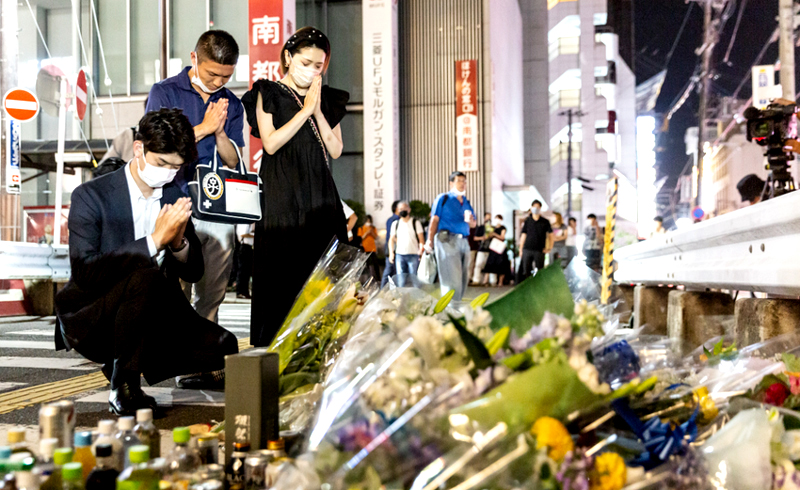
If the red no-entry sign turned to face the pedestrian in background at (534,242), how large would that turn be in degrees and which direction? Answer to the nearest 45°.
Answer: approximately 90° to its left

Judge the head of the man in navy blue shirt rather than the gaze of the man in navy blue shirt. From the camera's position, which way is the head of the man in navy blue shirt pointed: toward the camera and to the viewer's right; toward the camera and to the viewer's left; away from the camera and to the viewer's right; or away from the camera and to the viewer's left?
toward the camera and to the viewer's right

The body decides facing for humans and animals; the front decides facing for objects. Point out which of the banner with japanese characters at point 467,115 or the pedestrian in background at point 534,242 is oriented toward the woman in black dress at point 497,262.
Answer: the banner with japanese characters

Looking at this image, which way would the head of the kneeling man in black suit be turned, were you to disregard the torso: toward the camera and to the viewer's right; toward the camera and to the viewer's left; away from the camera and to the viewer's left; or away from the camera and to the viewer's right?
toward the camera and to the viewer's right

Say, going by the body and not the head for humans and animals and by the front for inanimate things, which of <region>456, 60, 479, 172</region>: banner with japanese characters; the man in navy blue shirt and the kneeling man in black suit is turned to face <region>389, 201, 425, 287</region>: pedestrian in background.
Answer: the banner with japanese characters

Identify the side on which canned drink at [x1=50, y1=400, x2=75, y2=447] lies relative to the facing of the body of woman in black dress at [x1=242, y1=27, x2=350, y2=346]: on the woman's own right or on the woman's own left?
on the woman's own right

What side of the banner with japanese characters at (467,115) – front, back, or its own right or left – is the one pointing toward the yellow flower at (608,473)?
front

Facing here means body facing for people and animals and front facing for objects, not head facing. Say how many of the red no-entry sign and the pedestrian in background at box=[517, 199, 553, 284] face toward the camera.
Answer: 2

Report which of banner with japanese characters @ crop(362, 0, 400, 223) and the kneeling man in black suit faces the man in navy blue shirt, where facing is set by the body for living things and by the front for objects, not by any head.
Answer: the banner with japanese characters

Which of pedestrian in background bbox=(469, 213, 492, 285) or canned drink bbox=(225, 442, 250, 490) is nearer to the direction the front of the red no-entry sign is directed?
the canned drink

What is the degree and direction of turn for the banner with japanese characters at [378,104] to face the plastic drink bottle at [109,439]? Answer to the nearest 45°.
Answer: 0° — it already faces it
